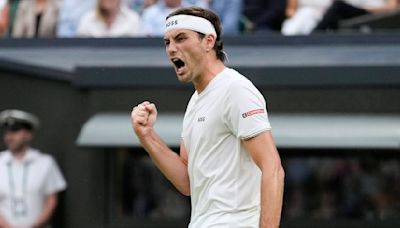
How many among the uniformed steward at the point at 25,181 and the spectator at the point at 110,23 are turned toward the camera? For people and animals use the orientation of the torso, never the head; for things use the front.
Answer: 2

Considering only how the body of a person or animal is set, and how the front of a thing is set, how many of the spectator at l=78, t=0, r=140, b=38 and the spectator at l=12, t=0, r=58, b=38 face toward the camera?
2

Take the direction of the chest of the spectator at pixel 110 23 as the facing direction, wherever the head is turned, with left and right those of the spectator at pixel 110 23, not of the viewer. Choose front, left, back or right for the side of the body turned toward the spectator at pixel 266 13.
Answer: left

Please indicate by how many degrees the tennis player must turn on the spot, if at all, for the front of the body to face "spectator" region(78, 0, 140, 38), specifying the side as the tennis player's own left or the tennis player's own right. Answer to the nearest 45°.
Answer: approximately 135° to the tennis player's own right

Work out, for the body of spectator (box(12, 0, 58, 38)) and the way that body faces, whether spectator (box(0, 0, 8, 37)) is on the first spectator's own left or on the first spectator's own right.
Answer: on the first spectator's own right

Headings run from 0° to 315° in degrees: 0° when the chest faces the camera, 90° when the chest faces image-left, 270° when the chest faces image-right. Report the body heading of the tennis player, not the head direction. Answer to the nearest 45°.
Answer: approximately 45°

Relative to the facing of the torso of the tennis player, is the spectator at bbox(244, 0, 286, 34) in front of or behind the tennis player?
behind

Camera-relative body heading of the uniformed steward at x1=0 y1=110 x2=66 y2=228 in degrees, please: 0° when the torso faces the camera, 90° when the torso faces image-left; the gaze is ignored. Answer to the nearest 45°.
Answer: approximately 0°

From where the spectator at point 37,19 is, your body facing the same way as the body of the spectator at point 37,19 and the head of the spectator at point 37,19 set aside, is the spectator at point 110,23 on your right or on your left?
on your left
